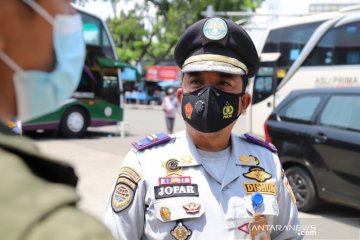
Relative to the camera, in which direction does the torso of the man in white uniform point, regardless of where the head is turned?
toward the camera

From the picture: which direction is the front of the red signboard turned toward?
toward the camera

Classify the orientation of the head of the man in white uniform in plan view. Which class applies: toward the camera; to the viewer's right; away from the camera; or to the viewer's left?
toward the camera

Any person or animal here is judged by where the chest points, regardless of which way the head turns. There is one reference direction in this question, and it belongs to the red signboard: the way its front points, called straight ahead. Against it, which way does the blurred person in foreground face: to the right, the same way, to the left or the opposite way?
to the left

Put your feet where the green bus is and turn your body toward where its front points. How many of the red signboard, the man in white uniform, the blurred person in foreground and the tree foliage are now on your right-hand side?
2

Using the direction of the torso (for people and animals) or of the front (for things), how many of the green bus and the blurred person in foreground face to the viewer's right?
2

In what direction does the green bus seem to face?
to the viewer's right

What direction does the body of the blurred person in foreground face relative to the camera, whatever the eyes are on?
to the viewer's right
